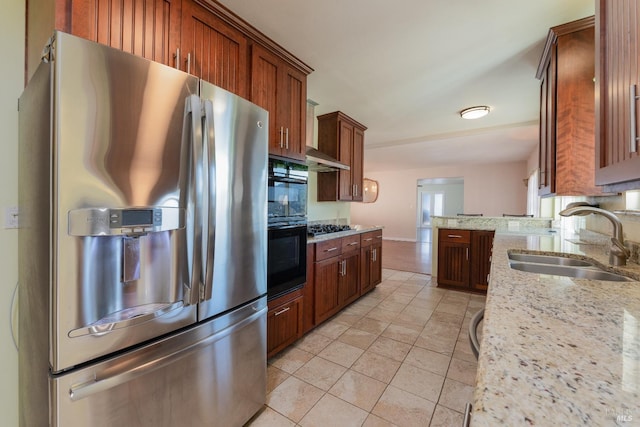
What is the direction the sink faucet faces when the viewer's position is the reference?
facing to the left of the viewer

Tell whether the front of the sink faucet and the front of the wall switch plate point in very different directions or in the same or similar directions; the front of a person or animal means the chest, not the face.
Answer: very different directions

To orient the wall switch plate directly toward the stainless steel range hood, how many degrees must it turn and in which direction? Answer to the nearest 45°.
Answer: approximately 90° to its left

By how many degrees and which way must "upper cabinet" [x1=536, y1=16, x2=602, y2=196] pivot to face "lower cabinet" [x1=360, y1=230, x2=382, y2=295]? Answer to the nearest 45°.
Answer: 0° — it already faces it

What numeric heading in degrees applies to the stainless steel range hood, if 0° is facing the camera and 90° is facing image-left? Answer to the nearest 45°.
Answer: approximately 315°

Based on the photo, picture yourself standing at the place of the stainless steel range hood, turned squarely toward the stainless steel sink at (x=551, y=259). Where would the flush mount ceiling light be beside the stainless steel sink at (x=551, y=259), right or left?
left

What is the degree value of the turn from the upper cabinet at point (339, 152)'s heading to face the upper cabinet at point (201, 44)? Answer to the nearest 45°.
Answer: approximately 45° to its right

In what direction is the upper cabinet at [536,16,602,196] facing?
to the viewer's left

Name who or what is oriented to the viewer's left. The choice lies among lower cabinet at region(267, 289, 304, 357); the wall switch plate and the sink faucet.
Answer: the sink faucet
